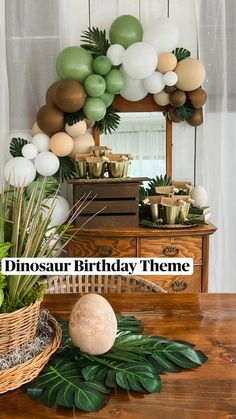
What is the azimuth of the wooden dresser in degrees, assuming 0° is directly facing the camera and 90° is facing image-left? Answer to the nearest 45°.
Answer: approximately 0°

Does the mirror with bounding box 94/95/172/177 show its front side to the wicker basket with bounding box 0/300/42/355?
yes

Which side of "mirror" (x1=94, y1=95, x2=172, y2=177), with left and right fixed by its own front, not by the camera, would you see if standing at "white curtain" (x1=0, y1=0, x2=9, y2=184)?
right

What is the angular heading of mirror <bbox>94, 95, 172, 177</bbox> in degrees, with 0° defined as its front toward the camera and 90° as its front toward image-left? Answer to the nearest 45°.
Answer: approximately 0°

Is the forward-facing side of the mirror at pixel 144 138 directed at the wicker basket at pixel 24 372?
yes

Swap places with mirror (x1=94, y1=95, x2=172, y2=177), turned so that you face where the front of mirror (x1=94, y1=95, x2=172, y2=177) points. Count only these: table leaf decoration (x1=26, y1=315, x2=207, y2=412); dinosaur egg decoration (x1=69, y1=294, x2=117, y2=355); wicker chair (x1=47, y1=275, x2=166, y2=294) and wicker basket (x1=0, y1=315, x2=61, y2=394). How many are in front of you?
4

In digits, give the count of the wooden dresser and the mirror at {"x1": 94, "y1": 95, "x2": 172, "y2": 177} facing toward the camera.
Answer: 2
